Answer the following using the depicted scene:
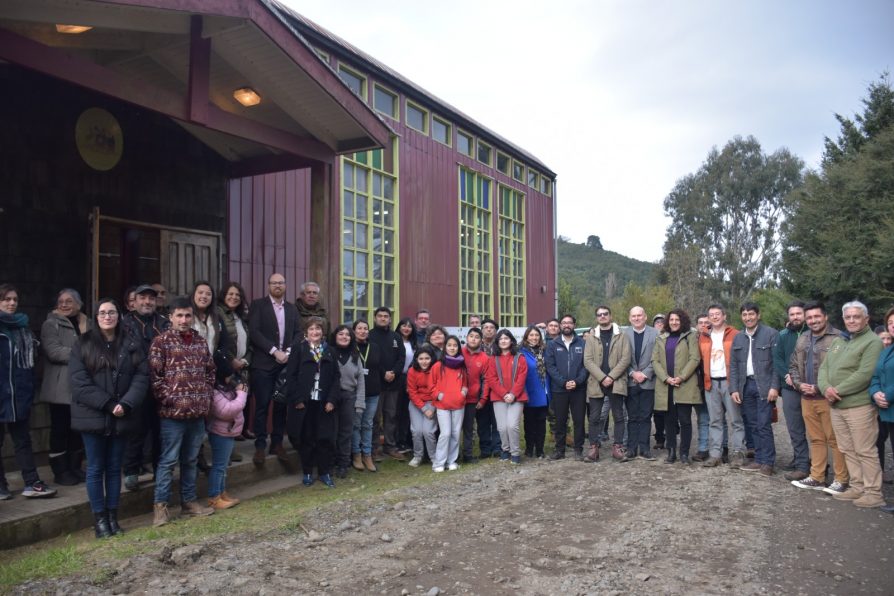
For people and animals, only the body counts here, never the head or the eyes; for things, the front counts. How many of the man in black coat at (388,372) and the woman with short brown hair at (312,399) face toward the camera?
2

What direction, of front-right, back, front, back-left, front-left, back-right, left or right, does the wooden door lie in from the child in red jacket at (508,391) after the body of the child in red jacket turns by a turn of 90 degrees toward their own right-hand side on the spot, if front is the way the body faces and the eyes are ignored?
front

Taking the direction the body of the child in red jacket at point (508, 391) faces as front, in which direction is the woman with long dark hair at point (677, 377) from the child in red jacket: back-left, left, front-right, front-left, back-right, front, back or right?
left

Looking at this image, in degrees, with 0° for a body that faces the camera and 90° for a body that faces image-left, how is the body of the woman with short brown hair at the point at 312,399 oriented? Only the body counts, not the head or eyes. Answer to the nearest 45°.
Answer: approximately 0°

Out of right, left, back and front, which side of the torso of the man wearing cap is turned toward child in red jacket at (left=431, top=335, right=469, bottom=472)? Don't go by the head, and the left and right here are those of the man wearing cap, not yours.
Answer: left

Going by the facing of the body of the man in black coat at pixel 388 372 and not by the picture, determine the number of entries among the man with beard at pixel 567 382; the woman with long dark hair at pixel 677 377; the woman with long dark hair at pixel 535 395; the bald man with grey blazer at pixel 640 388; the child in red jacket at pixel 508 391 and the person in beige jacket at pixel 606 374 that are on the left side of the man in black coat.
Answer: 6
